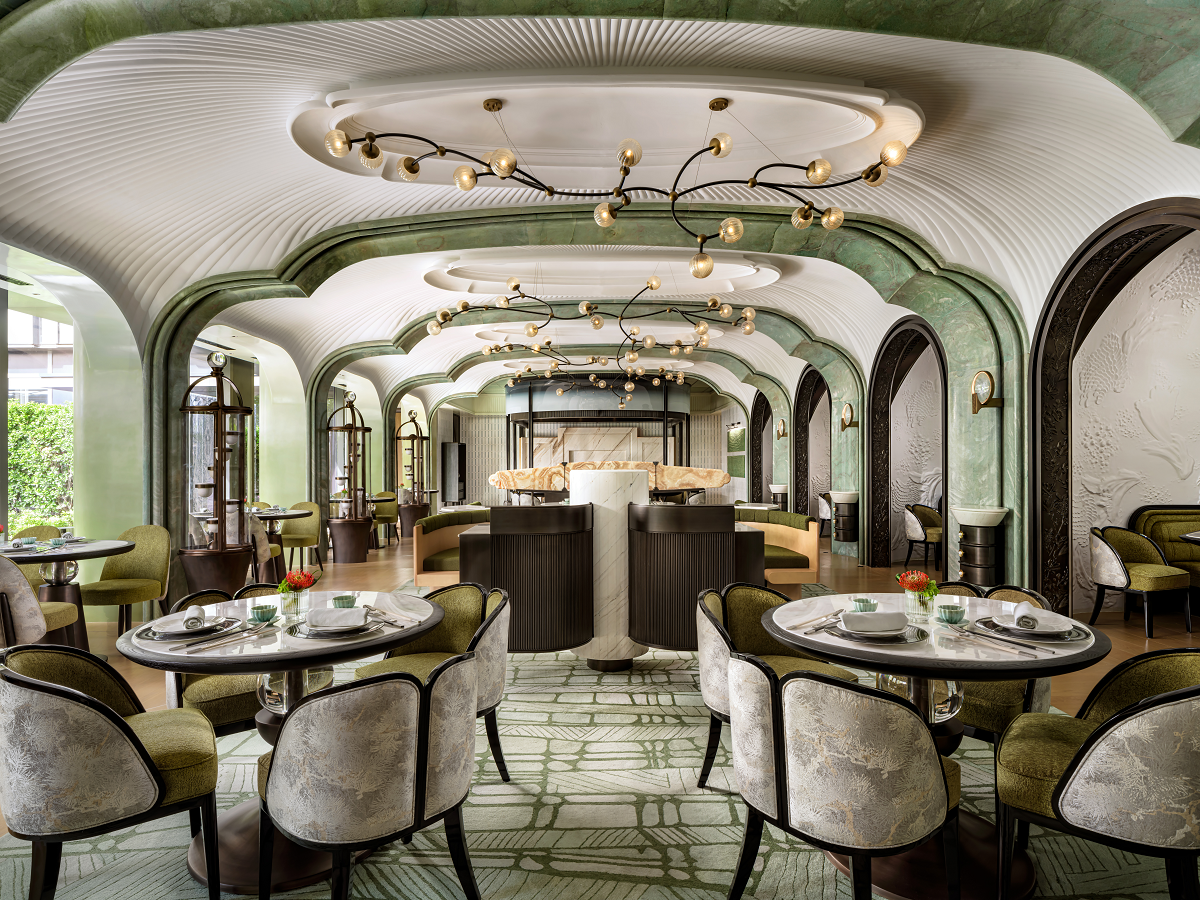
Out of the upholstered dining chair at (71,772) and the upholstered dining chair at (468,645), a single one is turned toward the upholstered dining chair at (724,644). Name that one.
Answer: the upholstered dining chair at (71,772)

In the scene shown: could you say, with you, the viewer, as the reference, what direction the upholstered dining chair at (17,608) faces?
facing away from the viewer and to the right of the viewer

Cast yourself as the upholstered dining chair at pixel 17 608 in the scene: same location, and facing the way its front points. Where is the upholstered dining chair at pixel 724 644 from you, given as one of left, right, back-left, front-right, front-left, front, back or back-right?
right

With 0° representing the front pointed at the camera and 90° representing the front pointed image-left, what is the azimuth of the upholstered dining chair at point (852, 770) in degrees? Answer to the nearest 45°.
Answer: approximately 225°

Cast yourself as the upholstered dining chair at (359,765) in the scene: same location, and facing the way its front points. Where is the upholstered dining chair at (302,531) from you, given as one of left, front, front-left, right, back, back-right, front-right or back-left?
front-right

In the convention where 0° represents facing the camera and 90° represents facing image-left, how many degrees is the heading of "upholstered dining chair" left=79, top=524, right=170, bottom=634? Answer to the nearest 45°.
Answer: approximately 45°

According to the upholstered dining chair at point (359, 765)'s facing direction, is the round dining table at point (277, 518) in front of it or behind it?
in front

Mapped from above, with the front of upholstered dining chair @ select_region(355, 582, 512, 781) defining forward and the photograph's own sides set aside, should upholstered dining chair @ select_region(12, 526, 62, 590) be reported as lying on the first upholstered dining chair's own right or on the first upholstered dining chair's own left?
on the first upholstered dining chair's own right

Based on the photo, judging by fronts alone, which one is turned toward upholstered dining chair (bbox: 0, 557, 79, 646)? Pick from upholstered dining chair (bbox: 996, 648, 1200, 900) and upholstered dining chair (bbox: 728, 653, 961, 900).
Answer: upholstered dining chair (bbox: 996, 648, 1200, 900)

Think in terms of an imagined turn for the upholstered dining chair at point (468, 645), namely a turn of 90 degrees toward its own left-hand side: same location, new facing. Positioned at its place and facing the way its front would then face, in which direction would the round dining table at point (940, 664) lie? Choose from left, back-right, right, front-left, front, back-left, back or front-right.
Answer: front-left

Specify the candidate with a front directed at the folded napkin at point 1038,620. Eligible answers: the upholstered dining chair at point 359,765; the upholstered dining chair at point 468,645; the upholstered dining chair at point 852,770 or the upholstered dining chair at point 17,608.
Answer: the upholstered dining chair at point 852,770

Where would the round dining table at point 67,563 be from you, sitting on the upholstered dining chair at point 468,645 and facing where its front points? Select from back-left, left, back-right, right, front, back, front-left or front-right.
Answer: front-right

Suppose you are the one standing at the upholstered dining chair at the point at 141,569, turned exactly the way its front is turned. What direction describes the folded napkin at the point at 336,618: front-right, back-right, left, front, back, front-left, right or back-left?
front-left

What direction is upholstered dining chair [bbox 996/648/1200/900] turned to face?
to the viewer's left

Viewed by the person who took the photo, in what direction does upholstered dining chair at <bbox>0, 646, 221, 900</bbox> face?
facing to the right of the viewer

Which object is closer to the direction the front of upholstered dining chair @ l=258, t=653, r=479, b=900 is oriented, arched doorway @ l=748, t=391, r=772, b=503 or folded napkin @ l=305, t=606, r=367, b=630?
the folded napkin
